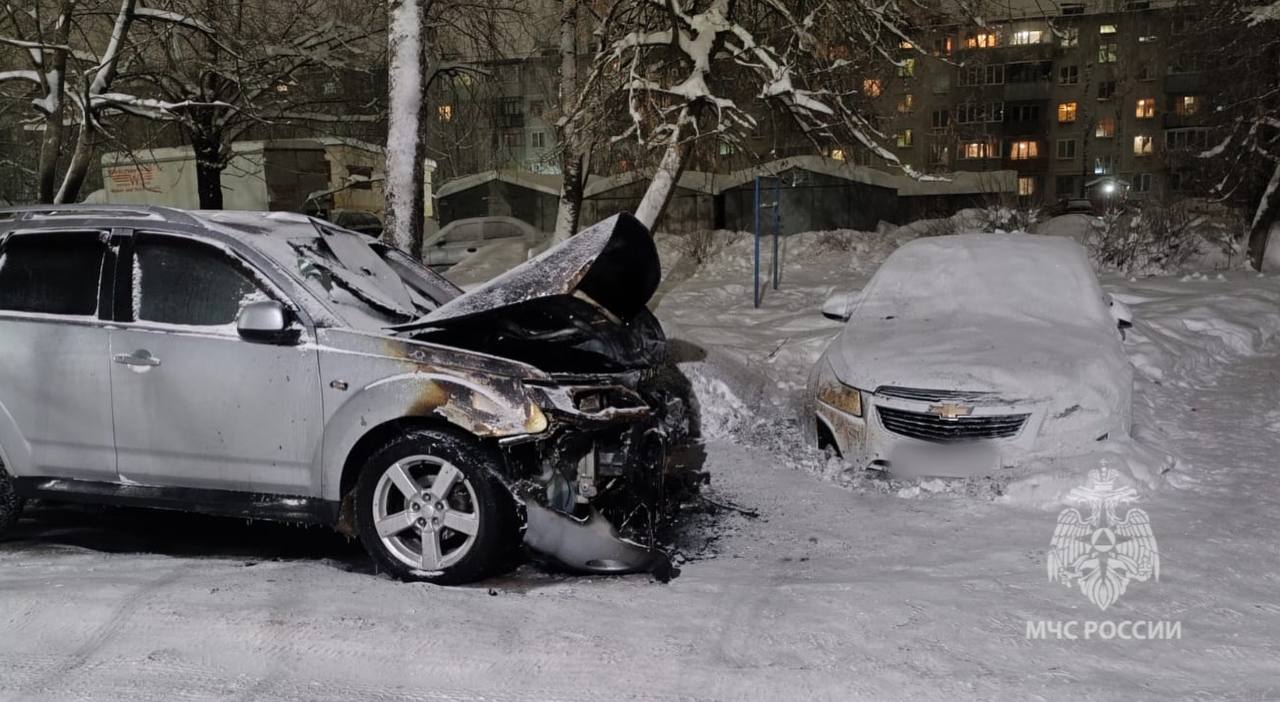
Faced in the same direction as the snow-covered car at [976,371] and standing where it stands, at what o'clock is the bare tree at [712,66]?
The bare tree is roughly at 5 o'clock from the snow-covered car.

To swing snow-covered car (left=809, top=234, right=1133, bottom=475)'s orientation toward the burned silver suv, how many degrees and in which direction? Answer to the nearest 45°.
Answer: approximately 45° to its right

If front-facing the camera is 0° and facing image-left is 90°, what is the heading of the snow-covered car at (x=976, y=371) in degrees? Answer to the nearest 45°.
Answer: approximately 0°

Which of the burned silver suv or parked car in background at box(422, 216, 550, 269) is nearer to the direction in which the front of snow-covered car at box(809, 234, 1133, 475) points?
the burned silver suv

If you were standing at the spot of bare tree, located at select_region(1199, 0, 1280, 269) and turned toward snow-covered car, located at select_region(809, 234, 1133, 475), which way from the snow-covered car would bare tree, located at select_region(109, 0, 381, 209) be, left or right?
right

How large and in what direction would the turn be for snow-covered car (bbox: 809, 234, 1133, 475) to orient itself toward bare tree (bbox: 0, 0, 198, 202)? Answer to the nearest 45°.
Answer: approximately 90° to its right

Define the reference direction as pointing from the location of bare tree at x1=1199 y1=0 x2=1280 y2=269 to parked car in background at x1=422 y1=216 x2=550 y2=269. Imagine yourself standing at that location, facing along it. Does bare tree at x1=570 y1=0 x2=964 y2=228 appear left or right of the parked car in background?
left

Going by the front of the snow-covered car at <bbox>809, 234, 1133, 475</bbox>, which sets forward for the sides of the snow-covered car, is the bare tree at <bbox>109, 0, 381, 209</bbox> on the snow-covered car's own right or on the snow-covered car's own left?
on the snow-covered car's own right

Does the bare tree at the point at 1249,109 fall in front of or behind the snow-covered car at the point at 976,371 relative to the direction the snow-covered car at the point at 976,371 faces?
behind
